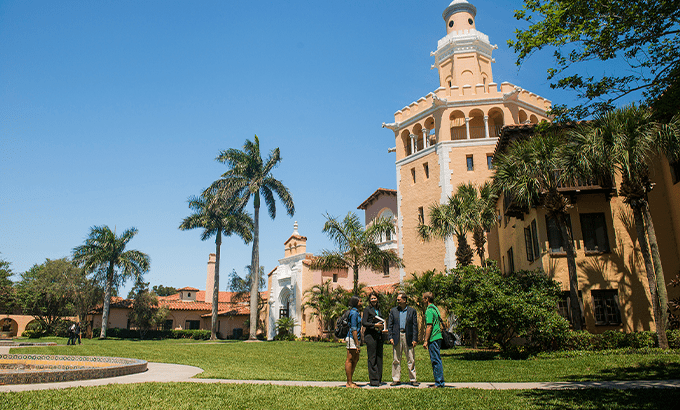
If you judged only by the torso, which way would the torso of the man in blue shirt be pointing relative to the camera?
toward the camera

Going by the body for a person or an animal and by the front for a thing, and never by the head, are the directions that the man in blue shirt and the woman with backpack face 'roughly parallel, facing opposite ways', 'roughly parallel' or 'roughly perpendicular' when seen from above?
roughly perpendicular

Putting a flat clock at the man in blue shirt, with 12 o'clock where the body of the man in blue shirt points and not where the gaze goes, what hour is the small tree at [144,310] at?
The small tree is roughly at 5 o'clock from the man in blue shirt.

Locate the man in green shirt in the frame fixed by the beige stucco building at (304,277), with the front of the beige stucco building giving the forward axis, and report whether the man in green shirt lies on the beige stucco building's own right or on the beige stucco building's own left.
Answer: on the beige stucco building's own left

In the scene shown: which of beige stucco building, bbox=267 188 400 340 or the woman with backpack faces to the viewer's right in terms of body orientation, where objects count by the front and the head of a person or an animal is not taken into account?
the woman with backpack

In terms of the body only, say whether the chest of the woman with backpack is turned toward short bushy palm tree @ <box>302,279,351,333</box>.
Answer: no

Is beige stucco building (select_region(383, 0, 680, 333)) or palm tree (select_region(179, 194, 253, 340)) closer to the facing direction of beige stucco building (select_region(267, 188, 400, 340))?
the palm tree

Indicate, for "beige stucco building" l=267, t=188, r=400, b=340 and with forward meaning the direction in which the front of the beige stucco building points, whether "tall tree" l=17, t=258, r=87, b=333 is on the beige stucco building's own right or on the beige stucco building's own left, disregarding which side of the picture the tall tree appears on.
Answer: on the beige stucco building's own right

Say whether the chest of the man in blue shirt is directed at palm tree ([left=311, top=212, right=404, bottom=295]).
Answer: no

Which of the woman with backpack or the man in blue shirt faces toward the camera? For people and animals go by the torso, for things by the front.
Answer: the man in blue shirt

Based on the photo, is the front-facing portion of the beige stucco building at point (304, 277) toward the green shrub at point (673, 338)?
no

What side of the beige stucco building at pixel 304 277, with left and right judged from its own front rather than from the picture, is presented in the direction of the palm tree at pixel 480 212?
left

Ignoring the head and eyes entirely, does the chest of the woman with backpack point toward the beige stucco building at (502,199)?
no

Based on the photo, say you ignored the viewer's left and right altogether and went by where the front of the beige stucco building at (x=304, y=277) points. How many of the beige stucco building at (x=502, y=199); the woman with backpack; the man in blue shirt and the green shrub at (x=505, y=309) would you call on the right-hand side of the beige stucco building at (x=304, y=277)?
0

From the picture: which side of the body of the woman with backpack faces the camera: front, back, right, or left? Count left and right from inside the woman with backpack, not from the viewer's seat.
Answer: right

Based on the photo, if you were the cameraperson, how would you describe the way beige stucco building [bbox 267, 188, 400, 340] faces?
facing the viewer and to the left of the viewer

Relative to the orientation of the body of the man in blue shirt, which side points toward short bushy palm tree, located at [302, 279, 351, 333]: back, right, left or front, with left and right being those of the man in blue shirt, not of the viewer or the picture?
back

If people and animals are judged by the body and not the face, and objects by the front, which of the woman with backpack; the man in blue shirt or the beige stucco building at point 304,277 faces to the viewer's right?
the woman with backpack
